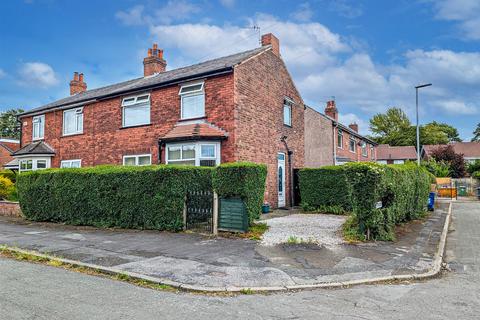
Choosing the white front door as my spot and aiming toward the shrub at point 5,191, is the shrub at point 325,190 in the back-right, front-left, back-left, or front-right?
back-left

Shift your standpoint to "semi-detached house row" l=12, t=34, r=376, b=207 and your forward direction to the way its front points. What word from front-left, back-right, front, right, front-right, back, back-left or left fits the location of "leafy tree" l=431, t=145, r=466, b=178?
back

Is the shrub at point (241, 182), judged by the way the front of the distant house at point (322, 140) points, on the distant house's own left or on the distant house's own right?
on the distant house's own right

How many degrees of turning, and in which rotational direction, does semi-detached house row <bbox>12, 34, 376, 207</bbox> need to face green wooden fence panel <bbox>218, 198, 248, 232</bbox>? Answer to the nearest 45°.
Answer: approximately 45° to its left

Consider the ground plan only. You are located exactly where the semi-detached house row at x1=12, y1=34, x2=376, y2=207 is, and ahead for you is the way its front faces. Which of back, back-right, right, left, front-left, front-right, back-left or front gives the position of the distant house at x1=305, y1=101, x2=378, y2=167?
back

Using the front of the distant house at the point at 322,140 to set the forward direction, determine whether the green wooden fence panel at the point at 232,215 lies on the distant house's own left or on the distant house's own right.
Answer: on the distant house's own right

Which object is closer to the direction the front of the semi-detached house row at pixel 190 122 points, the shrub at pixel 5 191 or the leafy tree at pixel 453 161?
the shrub
